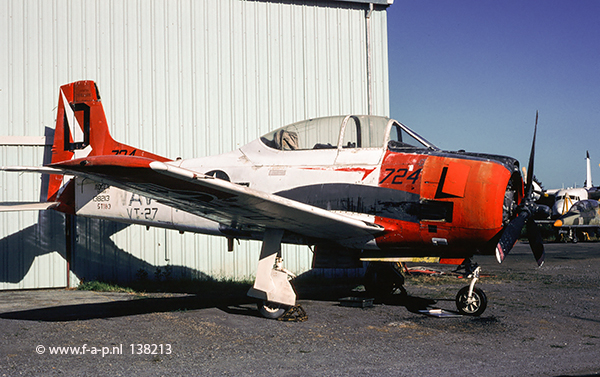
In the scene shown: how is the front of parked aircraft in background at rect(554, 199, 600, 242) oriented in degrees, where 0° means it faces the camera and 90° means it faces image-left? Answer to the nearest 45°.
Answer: approximately 45°

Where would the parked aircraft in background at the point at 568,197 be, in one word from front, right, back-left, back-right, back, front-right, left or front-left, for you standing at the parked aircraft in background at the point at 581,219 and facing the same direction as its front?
back-right

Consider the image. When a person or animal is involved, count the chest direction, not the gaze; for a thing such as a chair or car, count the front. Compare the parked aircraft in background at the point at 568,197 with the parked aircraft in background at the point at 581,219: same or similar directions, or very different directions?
same or similar directions

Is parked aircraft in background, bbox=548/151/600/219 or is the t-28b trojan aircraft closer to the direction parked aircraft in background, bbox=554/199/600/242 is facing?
the t-28b trojan aircraft

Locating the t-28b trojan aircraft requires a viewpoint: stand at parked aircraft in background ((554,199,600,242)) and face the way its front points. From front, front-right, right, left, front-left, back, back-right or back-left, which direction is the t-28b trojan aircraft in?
front-left

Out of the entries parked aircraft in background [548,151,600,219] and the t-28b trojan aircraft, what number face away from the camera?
0

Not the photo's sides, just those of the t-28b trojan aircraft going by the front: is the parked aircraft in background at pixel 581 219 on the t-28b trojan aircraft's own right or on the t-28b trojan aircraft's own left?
on the t-28b trojan aircraft's own left

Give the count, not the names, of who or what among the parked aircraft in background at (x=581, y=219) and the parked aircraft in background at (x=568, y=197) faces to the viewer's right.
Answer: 0

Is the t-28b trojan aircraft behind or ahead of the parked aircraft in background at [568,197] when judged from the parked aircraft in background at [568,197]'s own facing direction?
ahead

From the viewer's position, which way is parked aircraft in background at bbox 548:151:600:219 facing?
facing the viewer and to the left of the viewer

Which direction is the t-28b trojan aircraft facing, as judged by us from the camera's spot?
facing the viewer and to the right of the viewer
